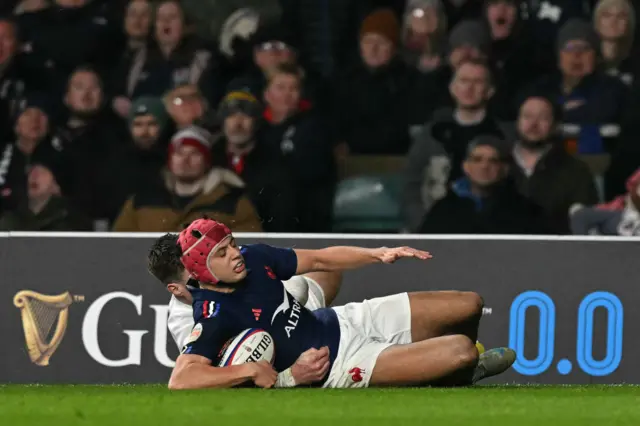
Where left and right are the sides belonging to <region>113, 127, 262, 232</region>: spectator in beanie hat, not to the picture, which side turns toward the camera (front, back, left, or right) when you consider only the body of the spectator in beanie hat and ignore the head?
front

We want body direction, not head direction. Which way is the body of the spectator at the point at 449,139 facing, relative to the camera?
toward the camera

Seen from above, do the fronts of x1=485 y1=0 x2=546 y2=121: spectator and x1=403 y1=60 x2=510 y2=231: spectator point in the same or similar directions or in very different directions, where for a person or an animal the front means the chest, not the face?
same or similar directions

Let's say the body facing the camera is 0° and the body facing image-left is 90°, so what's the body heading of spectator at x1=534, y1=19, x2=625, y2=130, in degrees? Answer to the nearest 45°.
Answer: approximately 0°

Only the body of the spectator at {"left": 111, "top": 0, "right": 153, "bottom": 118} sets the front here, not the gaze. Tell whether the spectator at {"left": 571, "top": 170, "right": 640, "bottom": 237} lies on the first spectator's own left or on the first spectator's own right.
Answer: on the first spectator's own left

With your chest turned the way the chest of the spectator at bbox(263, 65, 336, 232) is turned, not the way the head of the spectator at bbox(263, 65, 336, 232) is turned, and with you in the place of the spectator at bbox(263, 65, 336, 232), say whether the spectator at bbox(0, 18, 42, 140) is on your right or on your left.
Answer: on your right

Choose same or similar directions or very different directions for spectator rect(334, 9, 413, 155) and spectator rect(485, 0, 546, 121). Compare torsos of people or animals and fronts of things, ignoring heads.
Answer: same or similar directions

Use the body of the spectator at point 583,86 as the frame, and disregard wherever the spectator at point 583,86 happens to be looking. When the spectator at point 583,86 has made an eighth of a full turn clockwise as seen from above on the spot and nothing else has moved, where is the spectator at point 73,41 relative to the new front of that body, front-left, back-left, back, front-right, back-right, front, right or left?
front-right

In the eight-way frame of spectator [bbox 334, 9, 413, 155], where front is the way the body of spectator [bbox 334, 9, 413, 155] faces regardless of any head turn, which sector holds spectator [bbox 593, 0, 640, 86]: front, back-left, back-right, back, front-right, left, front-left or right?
left

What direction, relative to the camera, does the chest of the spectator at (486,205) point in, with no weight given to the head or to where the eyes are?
toward the camera

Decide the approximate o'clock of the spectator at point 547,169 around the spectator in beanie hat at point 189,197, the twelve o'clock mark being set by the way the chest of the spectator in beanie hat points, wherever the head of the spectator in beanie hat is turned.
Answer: The spectator is roughly at 9 o'clock from the spectator in beanie hat.

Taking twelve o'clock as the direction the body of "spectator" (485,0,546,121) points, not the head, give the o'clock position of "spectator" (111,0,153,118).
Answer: "spectator" (111,0,153,118) is roughly at 3 o'clock from "spectator" (485,0,546,121).

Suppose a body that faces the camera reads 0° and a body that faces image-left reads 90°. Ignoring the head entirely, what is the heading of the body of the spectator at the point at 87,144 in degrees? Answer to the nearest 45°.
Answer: approximately 0°

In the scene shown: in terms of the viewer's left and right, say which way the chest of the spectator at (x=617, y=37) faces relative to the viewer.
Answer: facing the viewer
